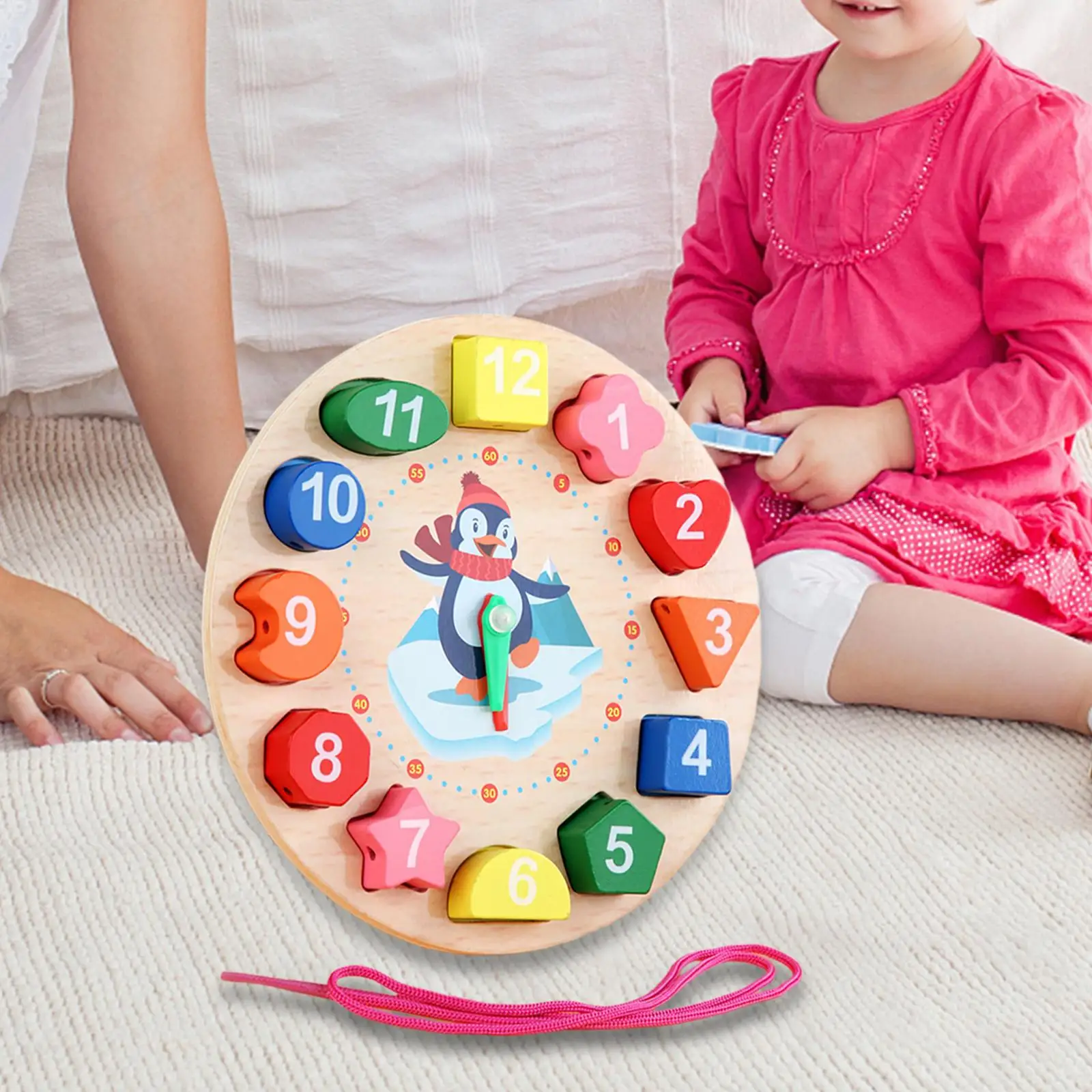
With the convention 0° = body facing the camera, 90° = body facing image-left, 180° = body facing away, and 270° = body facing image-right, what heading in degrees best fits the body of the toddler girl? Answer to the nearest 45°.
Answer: approximately 45°
